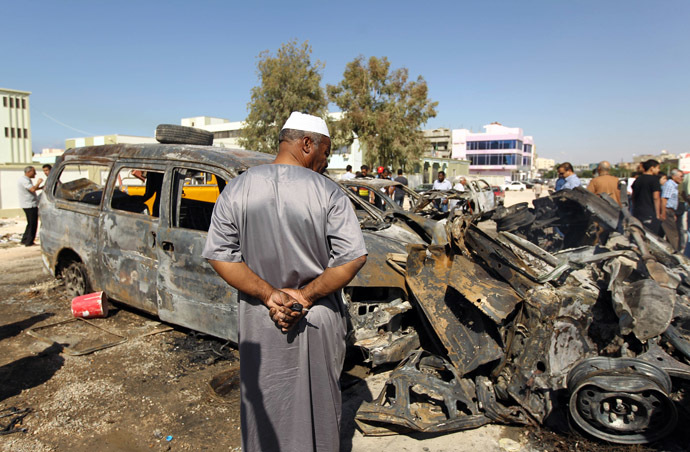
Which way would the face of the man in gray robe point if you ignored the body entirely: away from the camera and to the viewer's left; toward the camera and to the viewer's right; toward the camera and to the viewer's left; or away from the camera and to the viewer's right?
away from the camera and to the viewer's right

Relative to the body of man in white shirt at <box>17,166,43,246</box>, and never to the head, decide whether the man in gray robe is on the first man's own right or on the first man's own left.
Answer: on the first man's own right

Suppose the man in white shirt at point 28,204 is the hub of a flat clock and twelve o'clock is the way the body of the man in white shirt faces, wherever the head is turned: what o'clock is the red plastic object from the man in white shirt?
The red plastic object is roughly at 3 o'clock from the man in white shirt.

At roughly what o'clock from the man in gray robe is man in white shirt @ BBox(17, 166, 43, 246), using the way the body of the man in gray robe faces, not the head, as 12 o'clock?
The man in white shirt is roughly at 11 o'clock from the man in gray robe.

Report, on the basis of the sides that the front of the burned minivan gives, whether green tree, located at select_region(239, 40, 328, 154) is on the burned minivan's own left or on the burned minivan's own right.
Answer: on the burned minivan's own left

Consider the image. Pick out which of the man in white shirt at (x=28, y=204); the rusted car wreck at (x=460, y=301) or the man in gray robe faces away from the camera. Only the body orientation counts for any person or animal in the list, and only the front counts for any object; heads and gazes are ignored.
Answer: the man in gray robe

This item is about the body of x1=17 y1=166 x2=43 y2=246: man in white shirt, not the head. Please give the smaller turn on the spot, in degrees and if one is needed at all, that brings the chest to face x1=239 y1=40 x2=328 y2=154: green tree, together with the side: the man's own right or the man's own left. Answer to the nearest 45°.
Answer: approximately 45° to the man's own left

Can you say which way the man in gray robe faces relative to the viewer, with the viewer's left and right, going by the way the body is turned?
facing away from the viewer

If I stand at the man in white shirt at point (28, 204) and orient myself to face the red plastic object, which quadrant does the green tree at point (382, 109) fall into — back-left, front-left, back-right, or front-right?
back-left

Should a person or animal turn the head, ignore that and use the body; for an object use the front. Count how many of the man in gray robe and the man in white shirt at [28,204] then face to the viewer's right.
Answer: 1

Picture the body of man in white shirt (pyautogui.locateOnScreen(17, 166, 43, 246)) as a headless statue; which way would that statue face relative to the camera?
to the viewer's right
